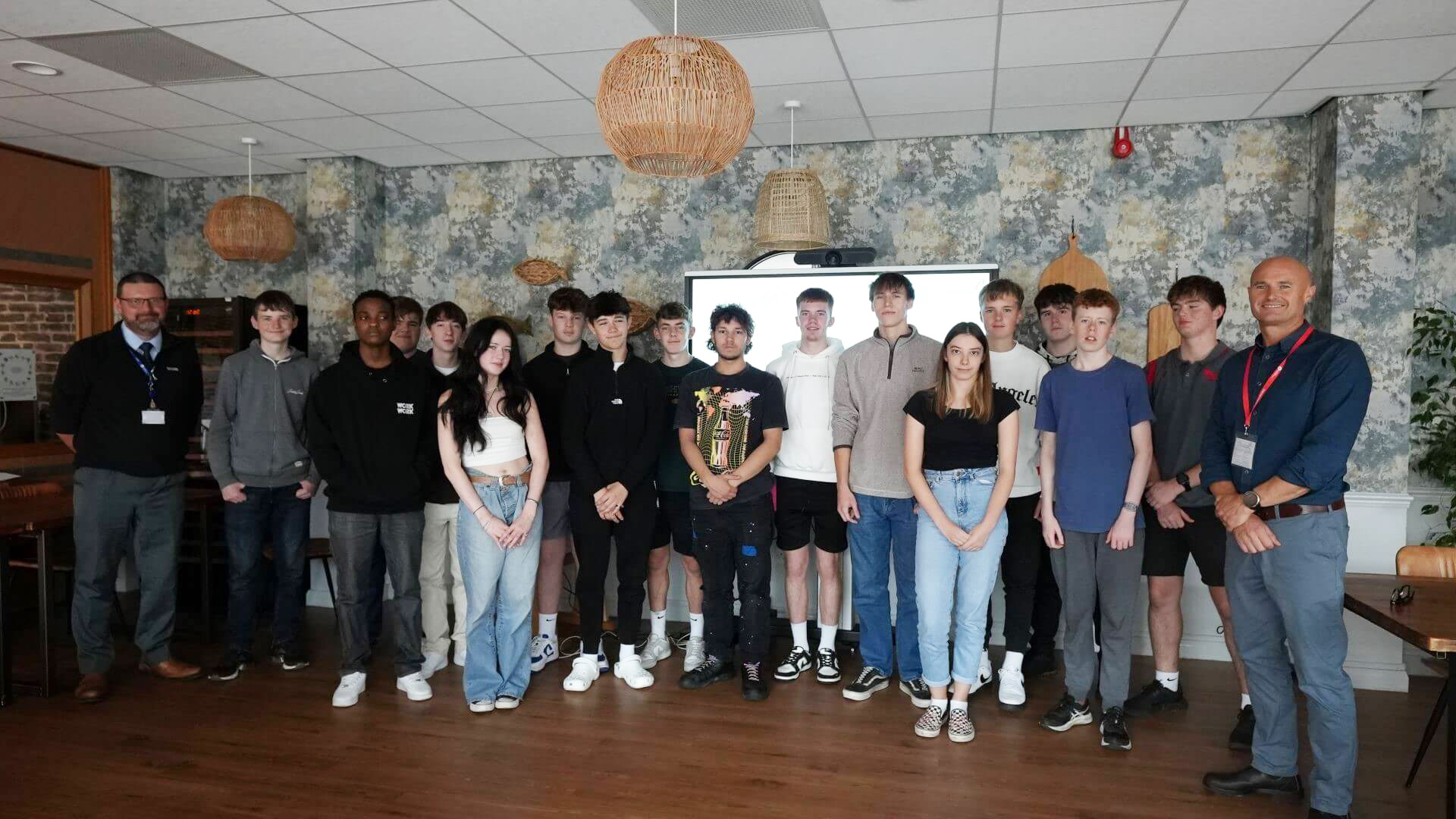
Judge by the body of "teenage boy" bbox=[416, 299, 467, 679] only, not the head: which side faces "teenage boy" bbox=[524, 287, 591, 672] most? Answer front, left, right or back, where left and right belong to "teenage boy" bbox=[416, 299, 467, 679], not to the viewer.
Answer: left

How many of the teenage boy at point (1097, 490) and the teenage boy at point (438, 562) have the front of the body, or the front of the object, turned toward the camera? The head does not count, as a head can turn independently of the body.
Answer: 2

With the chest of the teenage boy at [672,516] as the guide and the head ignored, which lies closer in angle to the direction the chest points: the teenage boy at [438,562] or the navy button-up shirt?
the navy button-up shirt

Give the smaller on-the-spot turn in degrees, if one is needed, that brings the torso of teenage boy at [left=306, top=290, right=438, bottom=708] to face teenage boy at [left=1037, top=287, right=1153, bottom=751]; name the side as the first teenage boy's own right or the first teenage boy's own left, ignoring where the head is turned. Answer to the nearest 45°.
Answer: approximately 45° to the first teenage boy's own left

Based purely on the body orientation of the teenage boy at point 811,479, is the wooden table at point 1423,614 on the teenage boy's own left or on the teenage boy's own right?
on the teenage boy's own left

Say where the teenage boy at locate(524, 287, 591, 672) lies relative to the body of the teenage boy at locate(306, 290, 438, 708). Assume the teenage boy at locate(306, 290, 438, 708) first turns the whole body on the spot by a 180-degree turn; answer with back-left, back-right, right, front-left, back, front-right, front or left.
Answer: right

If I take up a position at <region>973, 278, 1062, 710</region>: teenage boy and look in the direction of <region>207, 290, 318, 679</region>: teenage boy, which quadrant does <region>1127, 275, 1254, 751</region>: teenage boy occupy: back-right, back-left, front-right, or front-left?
back-left

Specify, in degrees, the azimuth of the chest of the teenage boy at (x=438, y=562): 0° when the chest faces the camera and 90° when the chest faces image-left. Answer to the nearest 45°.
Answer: approximately 0°

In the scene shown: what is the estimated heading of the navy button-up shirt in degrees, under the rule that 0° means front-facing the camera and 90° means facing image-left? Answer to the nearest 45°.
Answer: approximately 45°

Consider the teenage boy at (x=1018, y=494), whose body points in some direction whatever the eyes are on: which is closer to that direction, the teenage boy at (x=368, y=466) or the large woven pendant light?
the large woven pendant light

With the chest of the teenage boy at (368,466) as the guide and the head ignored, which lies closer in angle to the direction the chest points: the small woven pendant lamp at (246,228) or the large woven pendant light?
the large woven pendant light
